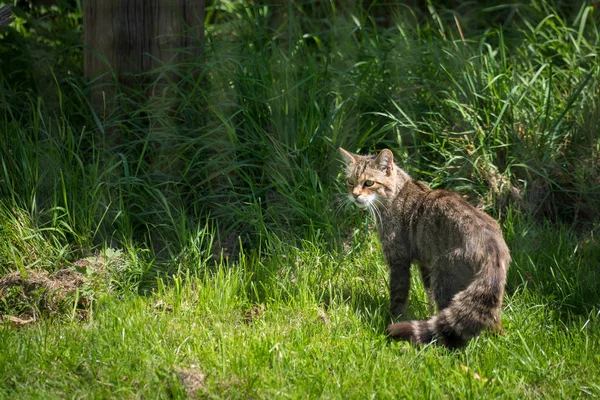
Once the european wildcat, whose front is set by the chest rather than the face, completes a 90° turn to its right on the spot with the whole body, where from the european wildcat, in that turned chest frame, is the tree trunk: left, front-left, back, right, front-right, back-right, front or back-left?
left

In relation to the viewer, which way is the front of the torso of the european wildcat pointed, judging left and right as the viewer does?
facing away from the viewer and to the left of the viewer
